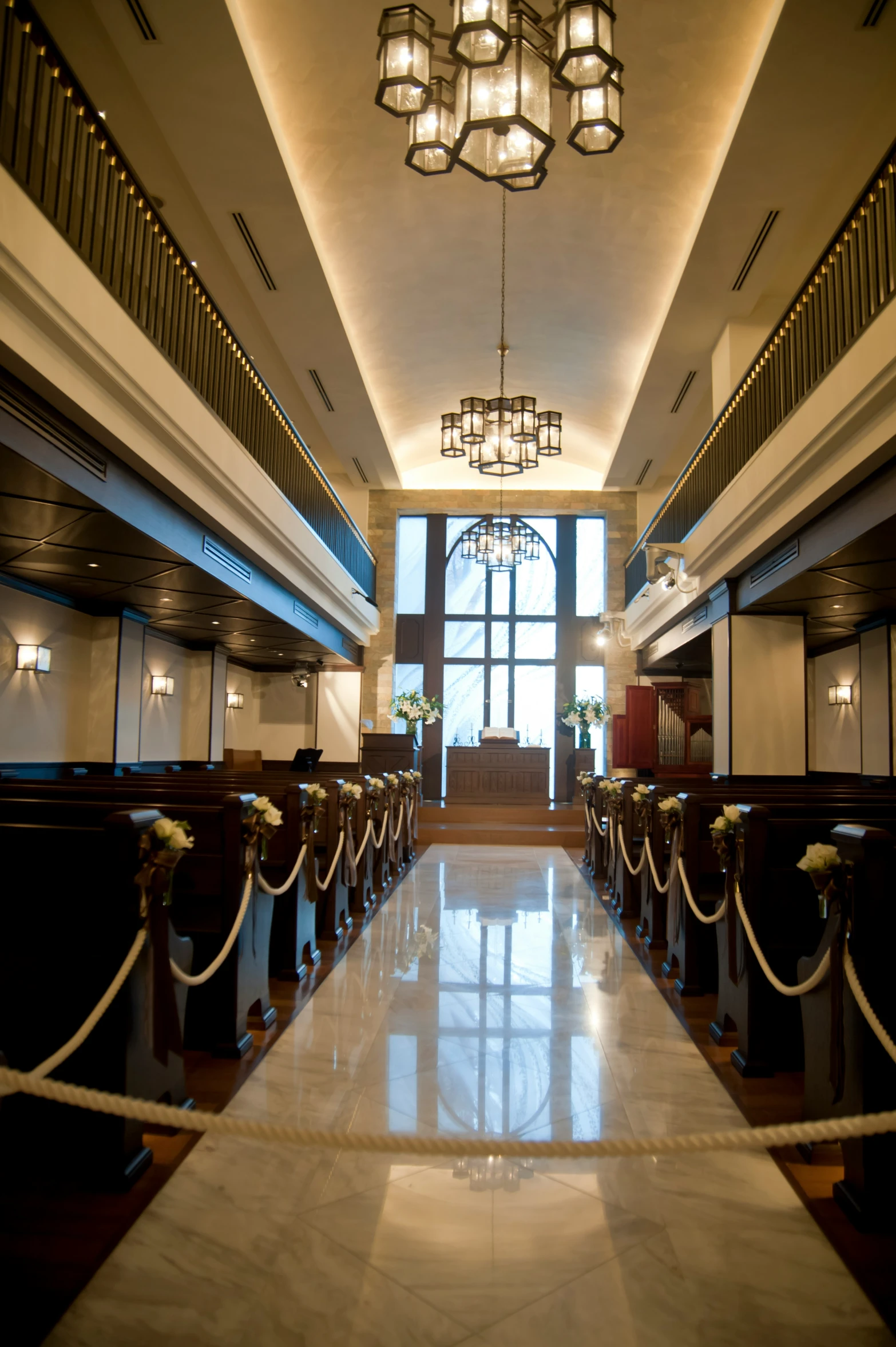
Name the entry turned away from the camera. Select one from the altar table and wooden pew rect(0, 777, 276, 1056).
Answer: the wooden pew

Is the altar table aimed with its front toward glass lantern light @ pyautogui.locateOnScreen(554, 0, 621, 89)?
yes

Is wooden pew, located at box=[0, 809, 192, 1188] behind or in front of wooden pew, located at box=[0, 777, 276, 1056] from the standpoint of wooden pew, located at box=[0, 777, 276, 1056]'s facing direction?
behind

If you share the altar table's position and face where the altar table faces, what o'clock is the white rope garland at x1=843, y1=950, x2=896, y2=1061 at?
The white rope garland is roughly at 12 o'clock from the altar table.

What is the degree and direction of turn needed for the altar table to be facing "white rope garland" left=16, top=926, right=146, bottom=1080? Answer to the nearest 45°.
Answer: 0° — it already faces it

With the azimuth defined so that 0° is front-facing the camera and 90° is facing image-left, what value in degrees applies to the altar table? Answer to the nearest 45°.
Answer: approximately 0°

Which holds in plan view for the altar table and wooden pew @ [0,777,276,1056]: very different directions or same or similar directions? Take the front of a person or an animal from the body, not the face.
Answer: very different directions

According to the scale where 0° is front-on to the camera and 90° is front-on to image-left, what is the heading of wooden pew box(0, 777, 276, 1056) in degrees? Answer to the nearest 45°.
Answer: approximately 180°
